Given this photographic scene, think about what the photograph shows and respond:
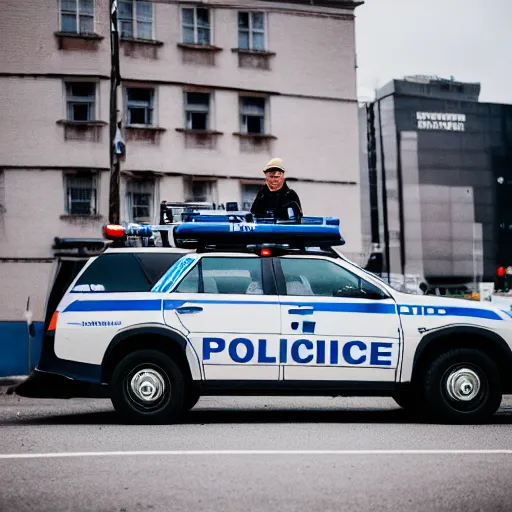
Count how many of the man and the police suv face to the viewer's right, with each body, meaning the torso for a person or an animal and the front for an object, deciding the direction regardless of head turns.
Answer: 1

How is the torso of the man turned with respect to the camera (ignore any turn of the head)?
toward the camera

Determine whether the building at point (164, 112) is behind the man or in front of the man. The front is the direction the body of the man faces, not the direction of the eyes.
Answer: behind

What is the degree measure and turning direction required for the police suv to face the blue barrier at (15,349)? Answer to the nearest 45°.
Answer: approximately 135° to its left

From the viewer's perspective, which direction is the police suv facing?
to the viewer's right

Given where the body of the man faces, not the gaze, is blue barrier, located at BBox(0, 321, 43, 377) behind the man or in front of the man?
behind

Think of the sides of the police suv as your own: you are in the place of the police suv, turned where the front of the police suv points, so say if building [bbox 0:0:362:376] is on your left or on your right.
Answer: on your left

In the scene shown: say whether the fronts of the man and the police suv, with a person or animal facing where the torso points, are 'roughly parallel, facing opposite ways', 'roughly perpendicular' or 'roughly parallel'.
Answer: roughly perpendicular
